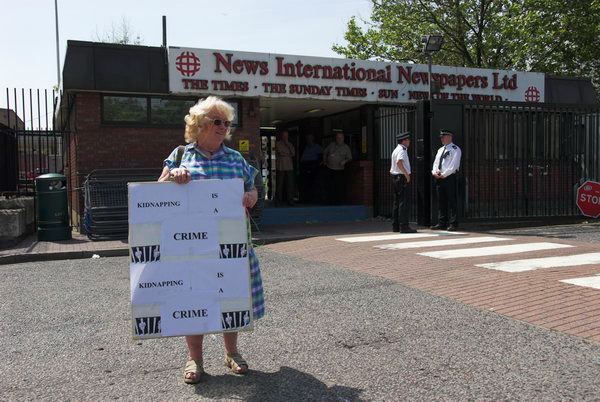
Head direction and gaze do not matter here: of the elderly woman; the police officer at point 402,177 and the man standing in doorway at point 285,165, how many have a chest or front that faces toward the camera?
2

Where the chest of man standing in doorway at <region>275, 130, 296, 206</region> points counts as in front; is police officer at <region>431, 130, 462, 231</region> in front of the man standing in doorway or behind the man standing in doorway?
in front

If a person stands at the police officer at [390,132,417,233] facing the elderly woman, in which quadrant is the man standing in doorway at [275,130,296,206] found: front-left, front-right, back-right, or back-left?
back-right

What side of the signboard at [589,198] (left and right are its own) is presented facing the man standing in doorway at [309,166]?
right

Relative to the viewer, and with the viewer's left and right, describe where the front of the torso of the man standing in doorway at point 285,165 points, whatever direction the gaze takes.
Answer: facing the viewer

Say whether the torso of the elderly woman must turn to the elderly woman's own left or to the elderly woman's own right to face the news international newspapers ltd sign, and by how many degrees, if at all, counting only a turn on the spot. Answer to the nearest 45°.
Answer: approximately 180°

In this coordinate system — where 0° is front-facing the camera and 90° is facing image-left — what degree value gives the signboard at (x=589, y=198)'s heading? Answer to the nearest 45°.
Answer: approximately 0°

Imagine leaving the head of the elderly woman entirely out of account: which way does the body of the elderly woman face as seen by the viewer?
toward the camera

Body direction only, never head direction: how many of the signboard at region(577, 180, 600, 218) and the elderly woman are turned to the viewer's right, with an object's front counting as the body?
0
